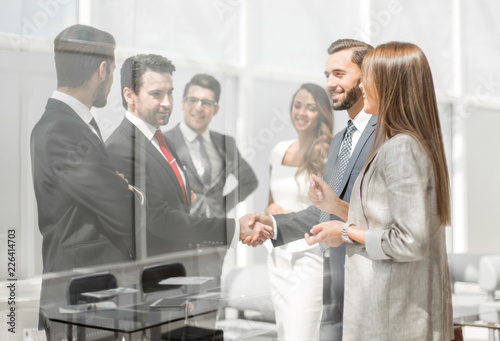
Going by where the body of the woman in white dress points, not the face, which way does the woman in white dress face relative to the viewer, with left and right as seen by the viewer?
facing the viewer and to the left of the viewer

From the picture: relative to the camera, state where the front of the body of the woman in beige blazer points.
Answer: to the viewer's left

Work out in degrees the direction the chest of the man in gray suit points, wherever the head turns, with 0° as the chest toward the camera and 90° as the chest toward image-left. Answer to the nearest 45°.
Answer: approximately 45°

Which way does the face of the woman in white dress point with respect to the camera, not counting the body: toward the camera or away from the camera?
toward the camera

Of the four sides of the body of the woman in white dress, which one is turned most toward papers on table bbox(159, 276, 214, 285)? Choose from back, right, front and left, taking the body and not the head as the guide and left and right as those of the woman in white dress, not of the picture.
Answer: front

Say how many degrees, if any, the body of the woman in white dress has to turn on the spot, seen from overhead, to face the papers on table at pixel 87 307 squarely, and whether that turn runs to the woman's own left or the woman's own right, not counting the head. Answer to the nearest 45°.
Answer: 0° — they already face it

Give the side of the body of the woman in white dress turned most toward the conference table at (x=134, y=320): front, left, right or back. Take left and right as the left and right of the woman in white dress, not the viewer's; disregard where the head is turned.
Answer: front

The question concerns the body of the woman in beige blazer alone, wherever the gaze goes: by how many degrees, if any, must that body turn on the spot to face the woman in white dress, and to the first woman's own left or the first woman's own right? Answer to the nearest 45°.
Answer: approximately 45° to the first woman's own right

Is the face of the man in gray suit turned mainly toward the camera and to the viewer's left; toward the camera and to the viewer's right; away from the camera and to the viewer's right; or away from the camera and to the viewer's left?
toward the camera and to the viewer's left

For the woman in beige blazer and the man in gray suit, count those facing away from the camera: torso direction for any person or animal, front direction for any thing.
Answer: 0

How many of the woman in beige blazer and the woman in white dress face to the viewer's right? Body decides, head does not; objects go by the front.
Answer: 0

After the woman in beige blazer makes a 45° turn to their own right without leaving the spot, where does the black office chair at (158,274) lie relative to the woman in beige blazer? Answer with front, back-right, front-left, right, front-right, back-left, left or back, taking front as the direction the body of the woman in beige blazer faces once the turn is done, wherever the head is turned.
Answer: front-left

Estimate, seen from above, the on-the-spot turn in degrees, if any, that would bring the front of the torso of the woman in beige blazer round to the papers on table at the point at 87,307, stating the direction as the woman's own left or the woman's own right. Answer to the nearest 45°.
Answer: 0° — they already face it
